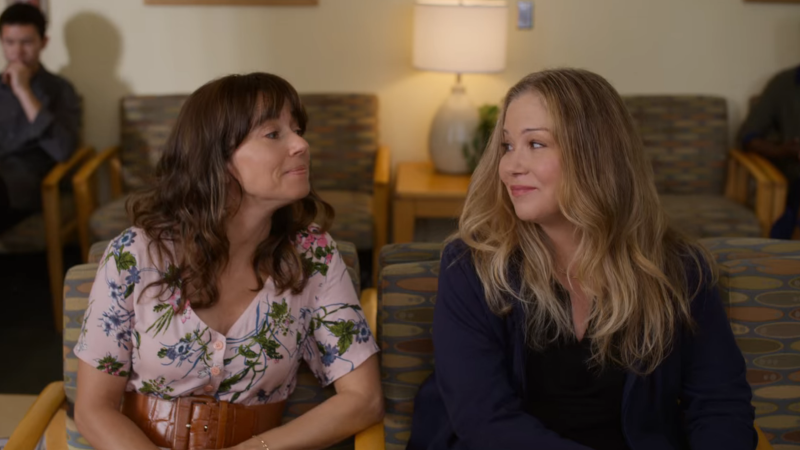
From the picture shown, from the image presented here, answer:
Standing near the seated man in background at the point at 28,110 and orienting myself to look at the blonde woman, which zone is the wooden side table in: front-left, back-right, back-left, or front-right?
front-left

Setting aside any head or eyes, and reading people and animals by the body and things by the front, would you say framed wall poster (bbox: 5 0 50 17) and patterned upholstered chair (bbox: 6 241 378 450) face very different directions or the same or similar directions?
same or similar directions

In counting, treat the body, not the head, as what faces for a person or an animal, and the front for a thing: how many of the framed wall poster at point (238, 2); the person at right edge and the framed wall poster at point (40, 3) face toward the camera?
3

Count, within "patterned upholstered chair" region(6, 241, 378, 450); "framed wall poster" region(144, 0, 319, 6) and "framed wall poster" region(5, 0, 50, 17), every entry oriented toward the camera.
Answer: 3

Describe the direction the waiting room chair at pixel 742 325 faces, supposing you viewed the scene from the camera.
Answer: facing the viewer

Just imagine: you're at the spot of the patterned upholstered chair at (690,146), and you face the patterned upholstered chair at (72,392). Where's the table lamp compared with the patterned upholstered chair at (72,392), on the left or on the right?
right

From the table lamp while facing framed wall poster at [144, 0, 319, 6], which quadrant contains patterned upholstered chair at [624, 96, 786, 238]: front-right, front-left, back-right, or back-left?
back-right

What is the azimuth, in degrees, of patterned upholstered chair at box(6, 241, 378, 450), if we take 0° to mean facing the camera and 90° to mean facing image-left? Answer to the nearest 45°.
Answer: approximately 0°

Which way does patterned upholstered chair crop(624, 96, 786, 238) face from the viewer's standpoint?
toward the camera

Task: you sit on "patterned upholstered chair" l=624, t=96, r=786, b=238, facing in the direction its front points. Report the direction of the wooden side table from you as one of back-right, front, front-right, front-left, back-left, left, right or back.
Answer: front-right

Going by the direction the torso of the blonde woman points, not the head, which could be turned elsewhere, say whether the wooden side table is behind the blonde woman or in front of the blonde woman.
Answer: behind

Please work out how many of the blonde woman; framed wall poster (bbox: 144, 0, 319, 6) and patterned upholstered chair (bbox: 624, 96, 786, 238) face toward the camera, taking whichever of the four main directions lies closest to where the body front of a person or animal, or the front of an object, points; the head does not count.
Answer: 3

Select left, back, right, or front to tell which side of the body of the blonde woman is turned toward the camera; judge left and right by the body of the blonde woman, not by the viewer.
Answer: front

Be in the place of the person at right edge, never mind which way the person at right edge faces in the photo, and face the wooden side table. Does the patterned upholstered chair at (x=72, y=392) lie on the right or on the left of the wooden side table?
left

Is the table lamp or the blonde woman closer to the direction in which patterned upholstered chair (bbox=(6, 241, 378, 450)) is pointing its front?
the blonde woman
